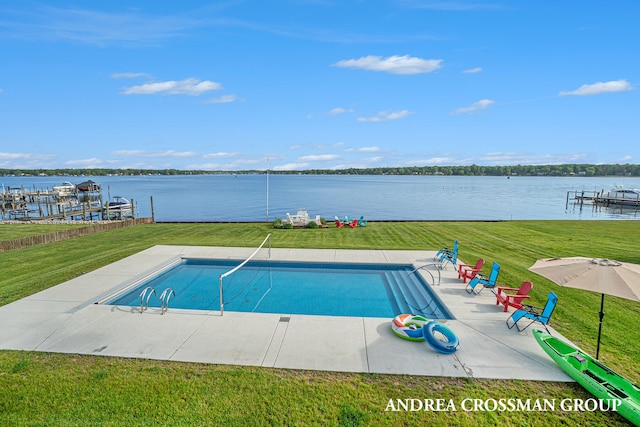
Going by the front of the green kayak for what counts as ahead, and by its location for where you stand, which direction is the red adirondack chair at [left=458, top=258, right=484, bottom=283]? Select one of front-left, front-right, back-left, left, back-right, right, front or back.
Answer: front

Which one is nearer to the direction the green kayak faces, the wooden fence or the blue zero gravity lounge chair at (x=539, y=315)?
the blue zero gravity lounge chair

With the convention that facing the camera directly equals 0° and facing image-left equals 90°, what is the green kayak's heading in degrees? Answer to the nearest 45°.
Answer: approximately 135°

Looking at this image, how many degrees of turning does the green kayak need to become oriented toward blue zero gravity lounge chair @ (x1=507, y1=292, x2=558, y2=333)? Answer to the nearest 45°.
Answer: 0° — it already faces it

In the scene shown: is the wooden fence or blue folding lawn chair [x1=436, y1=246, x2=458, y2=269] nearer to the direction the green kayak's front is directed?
the blue folding lawn chair

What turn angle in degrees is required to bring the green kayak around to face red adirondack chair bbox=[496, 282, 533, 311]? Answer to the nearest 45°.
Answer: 0° — it already faces it

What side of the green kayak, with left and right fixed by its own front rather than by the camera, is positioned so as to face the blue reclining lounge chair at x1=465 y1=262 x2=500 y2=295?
front

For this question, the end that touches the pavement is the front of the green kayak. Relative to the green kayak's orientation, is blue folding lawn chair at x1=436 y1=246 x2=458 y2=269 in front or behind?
in front

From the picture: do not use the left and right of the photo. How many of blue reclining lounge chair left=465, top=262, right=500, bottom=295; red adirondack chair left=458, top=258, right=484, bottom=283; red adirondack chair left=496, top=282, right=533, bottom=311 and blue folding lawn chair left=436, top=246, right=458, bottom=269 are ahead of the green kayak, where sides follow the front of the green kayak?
4

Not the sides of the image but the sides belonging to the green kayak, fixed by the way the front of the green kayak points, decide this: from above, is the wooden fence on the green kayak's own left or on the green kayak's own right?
on the green kayak's own left

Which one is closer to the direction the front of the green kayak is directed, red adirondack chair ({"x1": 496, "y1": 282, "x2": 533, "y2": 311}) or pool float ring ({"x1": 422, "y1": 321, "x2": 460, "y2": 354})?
the red adirondack chair

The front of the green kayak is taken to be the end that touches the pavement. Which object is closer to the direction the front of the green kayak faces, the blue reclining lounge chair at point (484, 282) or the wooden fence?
the blue reclining lounge chair
